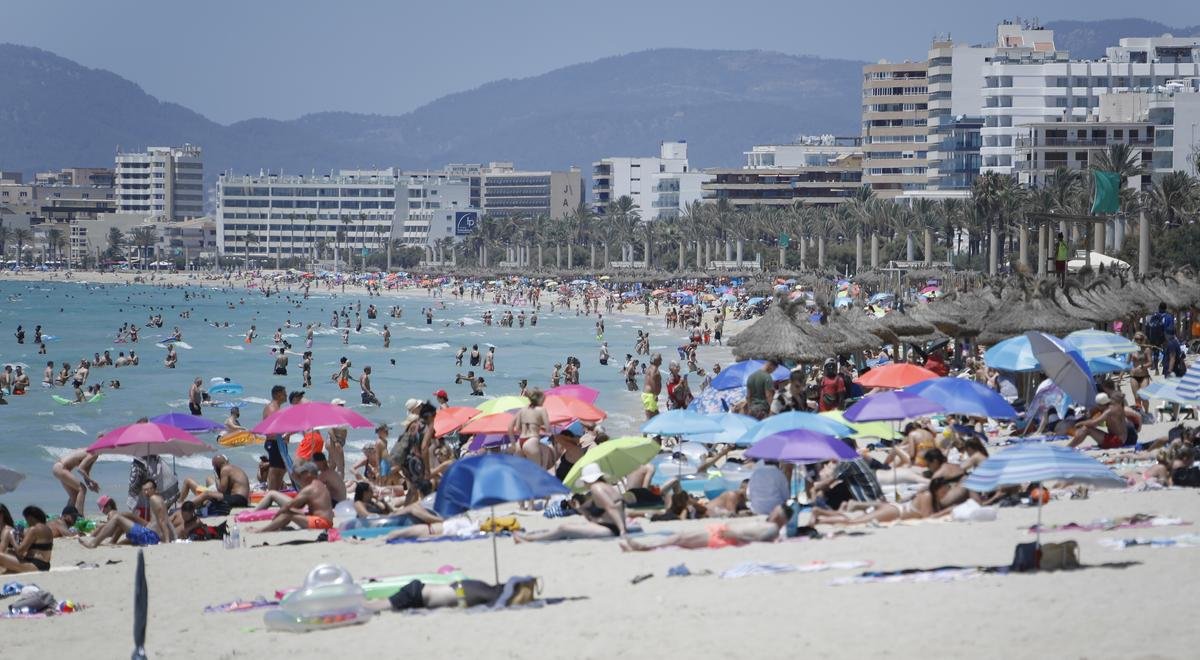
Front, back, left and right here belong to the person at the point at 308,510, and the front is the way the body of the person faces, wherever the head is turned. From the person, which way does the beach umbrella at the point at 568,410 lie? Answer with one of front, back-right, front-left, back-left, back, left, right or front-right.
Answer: back-right

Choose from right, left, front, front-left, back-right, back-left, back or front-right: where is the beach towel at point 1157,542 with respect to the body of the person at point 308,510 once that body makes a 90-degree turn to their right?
back-right

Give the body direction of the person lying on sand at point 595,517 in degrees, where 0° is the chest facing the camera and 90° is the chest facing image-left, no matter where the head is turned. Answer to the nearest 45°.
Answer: approximately 90°

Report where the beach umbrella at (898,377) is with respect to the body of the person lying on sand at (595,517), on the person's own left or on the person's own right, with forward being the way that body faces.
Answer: on the person's own right

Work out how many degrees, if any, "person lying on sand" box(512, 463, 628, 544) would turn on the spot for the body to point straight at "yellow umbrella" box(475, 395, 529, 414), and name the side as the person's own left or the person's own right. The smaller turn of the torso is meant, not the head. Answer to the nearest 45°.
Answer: approximately 90° to the person's own right

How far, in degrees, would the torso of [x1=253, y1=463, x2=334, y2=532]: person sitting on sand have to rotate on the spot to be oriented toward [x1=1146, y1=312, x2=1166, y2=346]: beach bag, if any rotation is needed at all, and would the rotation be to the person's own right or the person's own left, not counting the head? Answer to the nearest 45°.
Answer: approximately 135° to the person's own right

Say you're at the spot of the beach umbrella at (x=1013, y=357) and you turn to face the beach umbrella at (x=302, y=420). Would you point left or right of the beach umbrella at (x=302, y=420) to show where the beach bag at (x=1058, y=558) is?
left

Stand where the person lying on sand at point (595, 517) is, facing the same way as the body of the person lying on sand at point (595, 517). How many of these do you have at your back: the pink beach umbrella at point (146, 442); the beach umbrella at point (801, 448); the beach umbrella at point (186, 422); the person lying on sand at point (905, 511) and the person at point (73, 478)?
2

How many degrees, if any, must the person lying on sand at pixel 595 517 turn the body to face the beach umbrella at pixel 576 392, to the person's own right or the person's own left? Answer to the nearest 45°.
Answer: approximately 90° to the person's own right

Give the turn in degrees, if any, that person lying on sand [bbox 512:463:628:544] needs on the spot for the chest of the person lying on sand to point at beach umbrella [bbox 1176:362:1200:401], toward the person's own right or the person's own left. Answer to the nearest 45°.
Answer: approximately 135° to the person's own right

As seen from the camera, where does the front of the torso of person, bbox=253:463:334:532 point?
to the viewer's left

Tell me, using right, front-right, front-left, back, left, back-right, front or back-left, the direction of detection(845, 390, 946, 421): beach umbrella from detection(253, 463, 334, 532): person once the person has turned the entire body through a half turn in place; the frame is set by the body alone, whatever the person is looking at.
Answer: front

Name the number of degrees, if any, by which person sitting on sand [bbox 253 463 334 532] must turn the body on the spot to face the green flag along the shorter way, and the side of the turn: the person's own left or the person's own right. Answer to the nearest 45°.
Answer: approximately 135° to the person's own right

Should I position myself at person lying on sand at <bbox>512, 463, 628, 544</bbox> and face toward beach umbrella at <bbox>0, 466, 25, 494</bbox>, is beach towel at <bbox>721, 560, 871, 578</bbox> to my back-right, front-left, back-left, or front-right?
back-left
